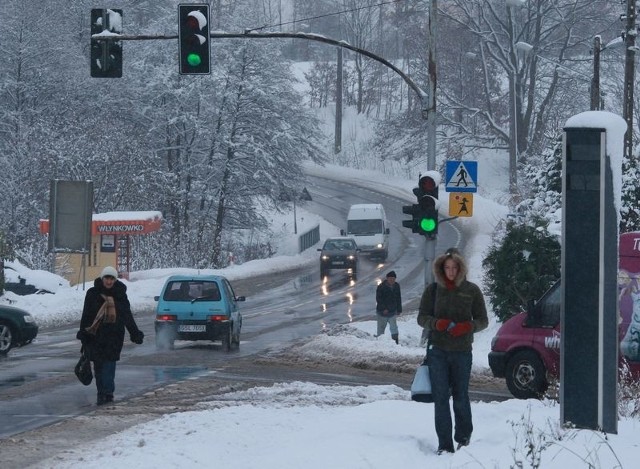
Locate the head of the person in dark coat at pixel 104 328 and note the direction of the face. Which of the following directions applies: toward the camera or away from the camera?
toward the camera

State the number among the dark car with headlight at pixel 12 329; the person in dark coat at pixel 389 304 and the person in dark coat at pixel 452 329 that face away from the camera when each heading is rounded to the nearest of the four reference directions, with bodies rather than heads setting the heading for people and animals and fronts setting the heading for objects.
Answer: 0

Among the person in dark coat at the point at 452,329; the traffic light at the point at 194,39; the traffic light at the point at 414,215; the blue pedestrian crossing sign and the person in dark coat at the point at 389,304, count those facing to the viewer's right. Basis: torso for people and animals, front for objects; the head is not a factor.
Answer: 0

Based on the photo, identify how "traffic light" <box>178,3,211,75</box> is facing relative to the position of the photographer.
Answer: facing the viewer

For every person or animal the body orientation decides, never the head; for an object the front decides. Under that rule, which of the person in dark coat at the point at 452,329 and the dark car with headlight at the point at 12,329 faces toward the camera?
the person in dark coat

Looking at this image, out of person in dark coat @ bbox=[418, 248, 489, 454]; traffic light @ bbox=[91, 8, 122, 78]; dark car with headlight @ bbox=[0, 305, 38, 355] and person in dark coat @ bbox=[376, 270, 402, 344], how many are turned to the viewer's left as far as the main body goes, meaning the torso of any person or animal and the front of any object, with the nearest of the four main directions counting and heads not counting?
0

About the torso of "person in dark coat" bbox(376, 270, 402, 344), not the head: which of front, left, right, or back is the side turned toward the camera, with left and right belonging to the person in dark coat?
front

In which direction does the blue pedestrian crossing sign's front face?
toward the camera
